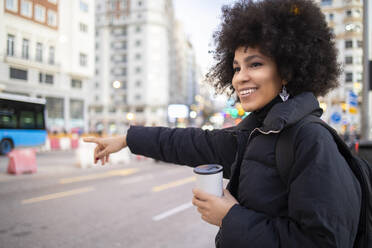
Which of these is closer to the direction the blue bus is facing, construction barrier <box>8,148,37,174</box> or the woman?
the woman

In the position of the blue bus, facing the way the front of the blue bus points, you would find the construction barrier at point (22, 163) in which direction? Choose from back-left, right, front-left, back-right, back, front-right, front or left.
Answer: back-right
